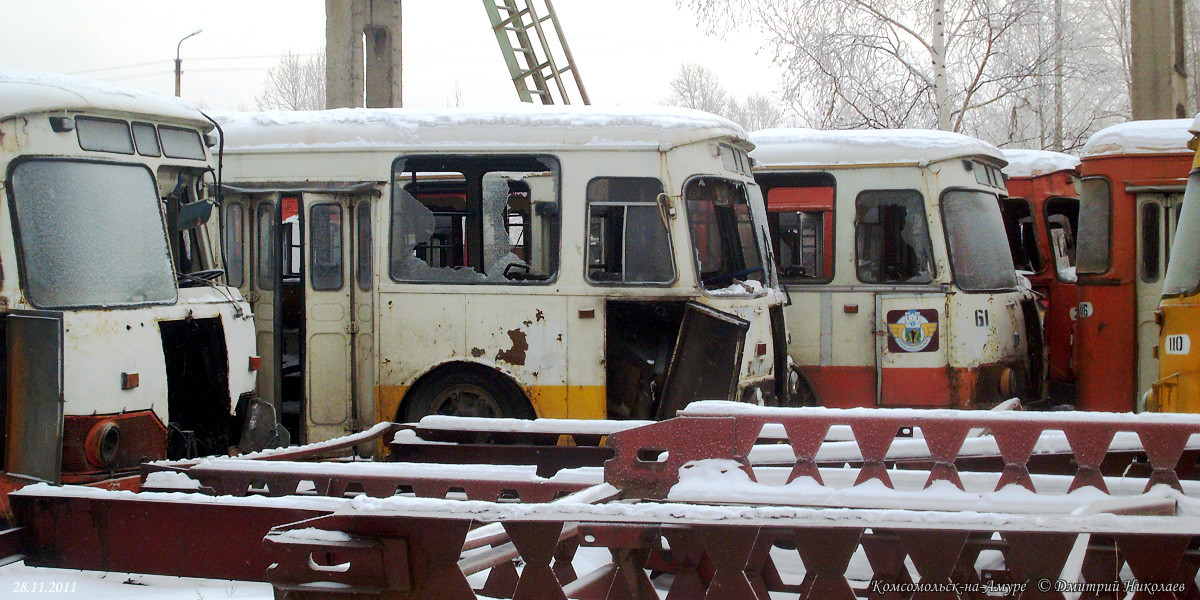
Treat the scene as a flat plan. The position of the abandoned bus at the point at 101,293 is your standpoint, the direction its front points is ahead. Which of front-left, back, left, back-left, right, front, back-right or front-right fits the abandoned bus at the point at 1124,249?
front-left

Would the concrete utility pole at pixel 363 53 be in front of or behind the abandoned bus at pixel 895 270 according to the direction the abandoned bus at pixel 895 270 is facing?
behind

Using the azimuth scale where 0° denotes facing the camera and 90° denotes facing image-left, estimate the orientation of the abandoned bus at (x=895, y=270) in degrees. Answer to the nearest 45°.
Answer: approximately 315°

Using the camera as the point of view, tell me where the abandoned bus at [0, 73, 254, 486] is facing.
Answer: facing the viewer and to the right of the viewer

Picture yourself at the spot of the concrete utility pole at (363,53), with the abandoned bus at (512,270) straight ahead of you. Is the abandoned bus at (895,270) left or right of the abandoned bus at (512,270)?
left

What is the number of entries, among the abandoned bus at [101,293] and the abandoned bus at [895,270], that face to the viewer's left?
0

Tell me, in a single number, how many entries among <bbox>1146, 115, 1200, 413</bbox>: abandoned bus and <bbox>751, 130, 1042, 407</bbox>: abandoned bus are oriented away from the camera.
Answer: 0

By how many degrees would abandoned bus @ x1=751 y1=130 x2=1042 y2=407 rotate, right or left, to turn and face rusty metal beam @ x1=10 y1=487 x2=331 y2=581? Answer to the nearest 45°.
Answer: approximately 90° to its right

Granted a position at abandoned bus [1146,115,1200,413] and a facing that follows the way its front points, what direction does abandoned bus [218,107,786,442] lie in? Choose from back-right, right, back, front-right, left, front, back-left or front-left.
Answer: front-right

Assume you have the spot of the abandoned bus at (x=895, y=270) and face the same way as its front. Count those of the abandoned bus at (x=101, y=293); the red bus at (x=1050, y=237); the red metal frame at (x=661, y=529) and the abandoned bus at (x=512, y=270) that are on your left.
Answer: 1

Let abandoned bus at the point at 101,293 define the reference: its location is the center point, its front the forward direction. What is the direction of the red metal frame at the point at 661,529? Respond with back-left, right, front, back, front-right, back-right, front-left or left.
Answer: front

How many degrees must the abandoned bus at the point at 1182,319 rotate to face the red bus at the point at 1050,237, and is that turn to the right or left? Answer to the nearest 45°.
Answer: approximately 135° to its right

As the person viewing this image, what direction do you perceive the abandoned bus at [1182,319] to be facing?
facing the viewer and to the left of the viewer
